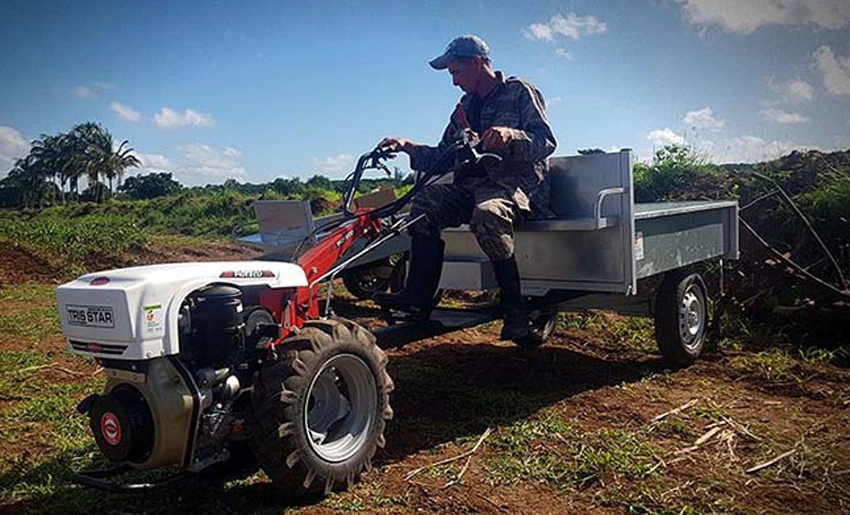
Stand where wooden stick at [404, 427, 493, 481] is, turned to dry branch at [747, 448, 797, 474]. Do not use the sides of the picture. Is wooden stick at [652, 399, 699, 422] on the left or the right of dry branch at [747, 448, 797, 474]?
left

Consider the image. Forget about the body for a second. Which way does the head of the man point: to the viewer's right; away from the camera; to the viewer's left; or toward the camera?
to the viewer's left

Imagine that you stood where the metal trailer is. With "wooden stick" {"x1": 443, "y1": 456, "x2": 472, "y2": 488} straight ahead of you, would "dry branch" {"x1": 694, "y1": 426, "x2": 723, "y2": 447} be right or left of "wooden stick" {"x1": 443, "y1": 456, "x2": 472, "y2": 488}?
left

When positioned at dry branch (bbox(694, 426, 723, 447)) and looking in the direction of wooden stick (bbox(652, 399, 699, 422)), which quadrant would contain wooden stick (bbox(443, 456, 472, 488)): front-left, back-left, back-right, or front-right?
back-left

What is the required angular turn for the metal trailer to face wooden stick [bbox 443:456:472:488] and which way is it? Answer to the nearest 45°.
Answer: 0° — it already faces it

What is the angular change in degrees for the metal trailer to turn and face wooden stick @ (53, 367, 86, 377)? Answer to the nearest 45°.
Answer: approximately 45° to its right

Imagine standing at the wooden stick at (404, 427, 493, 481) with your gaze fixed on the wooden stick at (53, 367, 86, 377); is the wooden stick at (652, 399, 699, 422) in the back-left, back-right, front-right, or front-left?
back-right

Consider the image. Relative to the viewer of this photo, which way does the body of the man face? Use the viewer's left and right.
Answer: facing the viewer and to the left of the viewer

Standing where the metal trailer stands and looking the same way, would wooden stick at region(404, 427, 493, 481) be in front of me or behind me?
in front
